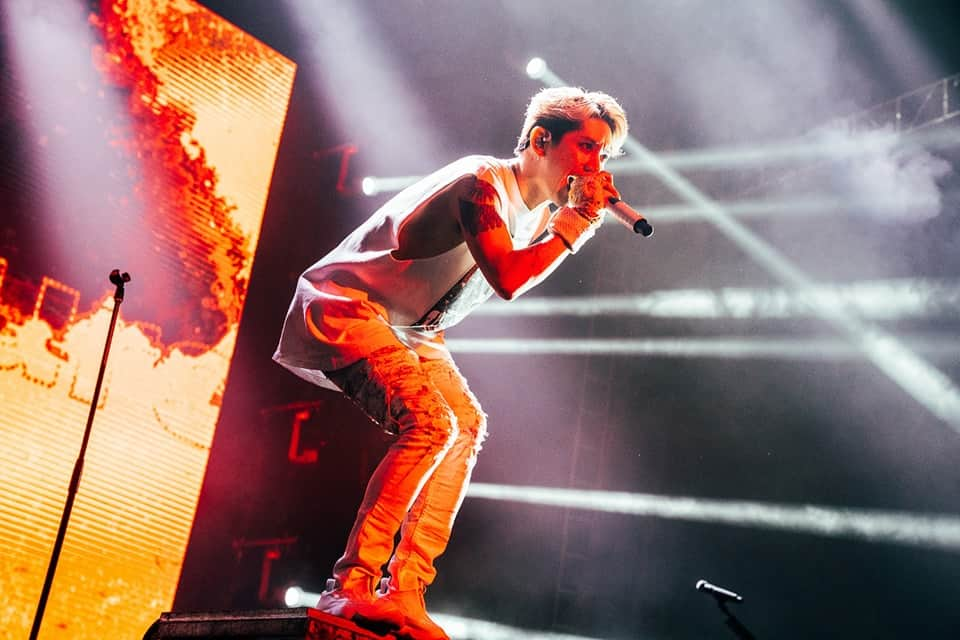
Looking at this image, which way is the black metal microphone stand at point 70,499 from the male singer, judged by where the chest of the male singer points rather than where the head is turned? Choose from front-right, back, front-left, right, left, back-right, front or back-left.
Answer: back-left

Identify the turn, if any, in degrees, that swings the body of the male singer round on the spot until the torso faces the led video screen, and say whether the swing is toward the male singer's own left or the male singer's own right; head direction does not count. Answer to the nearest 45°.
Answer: approximately 135° to the male singer's own left

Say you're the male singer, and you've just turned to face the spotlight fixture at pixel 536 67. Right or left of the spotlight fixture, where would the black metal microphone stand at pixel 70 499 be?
left

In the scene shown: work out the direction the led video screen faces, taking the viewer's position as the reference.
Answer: facing the viewer and to the right of the viewer

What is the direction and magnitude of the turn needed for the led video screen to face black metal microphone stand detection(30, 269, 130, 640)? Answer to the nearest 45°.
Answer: approximately 45° to its right

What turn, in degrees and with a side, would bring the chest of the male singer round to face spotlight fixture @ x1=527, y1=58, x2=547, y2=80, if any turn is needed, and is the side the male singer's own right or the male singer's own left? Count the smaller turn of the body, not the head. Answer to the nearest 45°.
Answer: approximately 90° to the male singer's own left

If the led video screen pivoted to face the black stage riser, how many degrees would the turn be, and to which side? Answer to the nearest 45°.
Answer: approximately 45° to its right

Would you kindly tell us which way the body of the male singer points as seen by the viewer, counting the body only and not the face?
to the viewer's right

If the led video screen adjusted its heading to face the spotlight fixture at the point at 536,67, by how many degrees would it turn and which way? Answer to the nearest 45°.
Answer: approximately 45° to its left

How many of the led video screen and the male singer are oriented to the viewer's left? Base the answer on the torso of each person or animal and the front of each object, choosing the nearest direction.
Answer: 0
